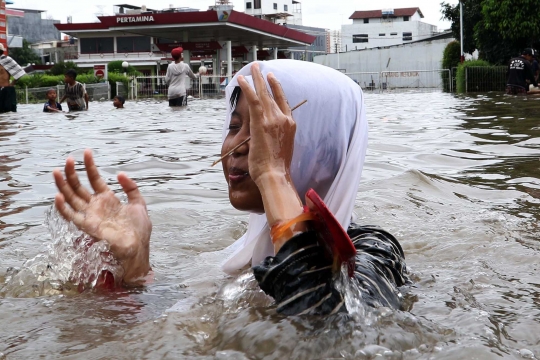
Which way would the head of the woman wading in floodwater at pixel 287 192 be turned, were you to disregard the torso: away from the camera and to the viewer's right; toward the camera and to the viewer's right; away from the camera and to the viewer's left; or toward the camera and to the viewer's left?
toward the camera and to the viewer's left

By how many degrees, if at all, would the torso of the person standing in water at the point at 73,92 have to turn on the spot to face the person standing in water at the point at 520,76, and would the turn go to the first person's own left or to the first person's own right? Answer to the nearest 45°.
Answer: approximately 135° to the first person's own left

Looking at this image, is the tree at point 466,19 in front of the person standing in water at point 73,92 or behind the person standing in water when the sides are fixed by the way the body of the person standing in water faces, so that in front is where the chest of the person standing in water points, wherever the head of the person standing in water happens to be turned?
behind

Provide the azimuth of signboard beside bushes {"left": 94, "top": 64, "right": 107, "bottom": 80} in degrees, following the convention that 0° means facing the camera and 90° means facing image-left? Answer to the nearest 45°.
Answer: approximately 0°

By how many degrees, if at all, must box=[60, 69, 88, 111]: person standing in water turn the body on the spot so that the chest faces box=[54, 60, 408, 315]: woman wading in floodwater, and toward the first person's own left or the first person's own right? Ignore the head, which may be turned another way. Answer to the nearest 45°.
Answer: approximately 45° to the first person's own left

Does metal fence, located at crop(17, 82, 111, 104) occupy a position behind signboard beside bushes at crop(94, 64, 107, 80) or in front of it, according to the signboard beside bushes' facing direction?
in front

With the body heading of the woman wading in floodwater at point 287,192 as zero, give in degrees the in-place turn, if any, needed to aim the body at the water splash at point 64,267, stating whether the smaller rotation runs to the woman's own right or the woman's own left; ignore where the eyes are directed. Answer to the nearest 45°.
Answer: approximately 45° to the woman's own right
